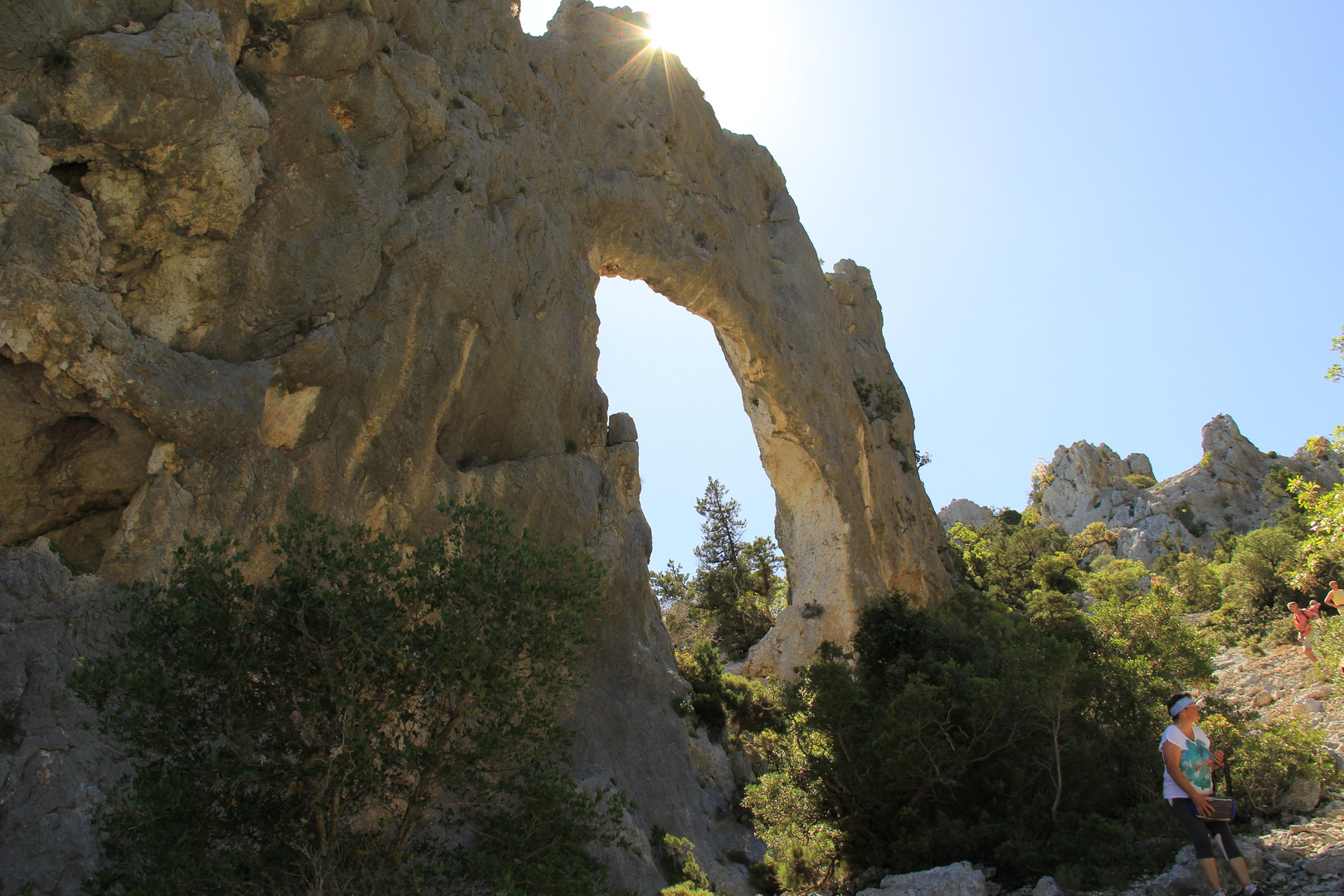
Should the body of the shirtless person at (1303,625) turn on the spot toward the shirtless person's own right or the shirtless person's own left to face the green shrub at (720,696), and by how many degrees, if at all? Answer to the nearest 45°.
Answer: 0° — they already face it

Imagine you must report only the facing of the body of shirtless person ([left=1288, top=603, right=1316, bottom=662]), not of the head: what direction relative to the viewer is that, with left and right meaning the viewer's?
facing the viewer and to the left of the viewer

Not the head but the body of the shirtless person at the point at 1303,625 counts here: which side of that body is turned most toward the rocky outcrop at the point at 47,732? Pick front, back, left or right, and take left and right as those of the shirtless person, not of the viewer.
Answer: front

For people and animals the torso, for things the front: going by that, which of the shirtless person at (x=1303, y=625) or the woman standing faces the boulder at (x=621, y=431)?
the shirtless person

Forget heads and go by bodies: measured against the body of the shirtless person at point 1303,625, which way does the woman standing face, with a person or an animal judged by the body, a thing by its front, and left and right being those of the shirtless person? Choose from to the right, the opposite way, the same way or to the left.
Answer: to the left

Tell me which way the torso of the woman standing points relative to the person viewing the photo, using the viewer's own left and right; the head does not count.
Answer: facing the viewer and to the right of the viewer

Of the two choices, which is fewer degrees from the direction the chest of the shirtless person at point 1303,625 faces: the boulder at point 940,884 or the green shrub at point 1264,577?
the boulder

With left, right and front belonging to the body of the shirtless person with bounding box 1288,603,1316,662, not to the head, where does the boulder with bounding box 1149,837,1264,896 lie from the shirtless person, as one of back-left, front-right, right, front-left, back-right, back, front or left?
front-left

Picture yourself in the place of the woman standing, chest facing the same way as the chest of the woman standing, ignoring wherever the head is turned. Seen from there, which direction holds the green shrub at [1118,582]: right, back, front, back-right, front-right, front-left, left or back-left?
back-left

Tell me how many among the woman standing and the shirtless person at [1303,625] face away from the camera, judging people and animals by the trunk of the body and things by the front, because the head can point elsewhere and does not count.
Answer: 0
